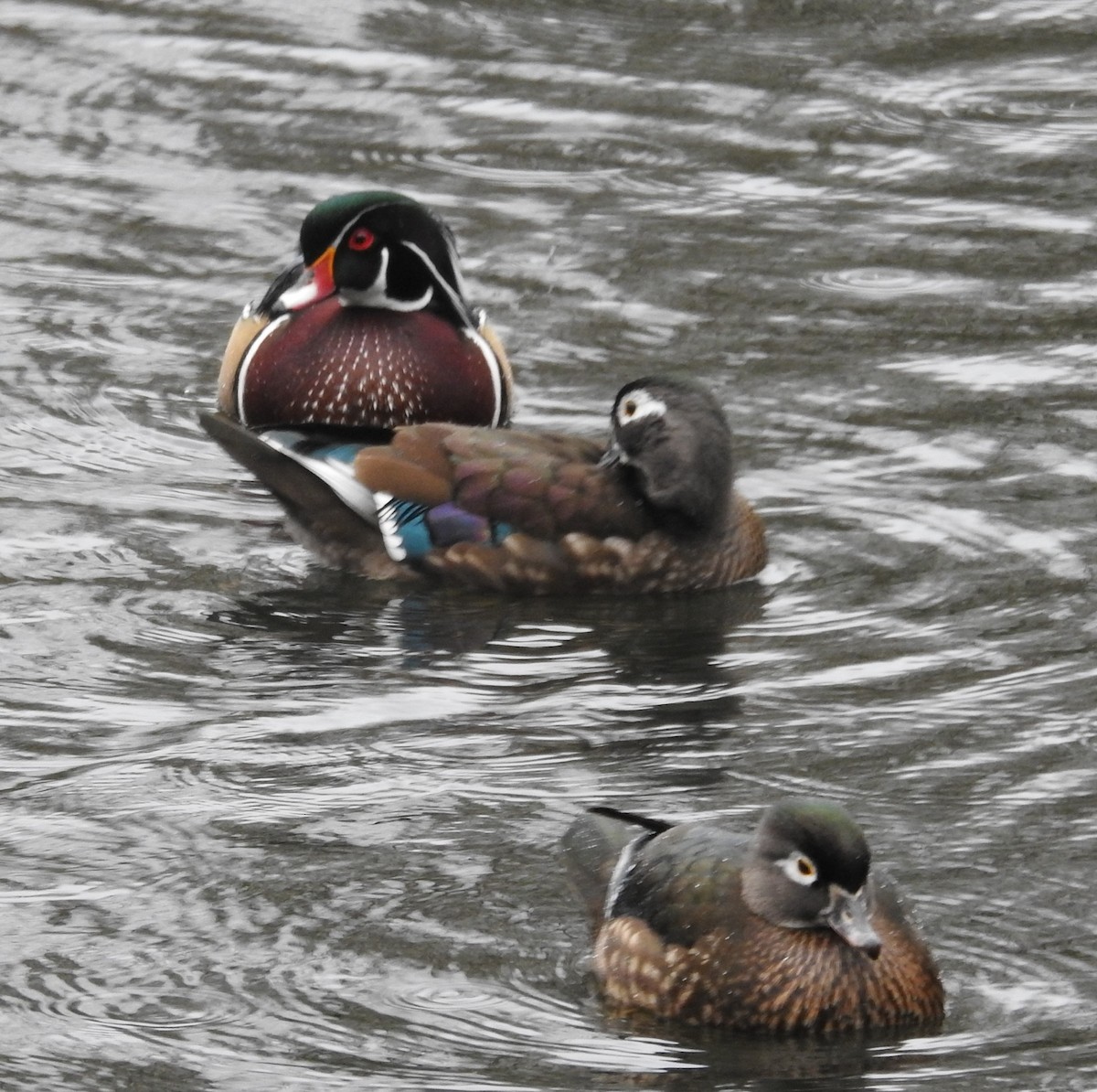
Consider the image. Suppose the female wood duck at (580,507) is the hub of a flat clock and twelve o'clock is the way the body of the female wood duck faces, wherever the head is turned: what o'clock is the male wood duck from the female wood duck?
The male wood duck is roughly at 8 o'clock from the female wood duck.

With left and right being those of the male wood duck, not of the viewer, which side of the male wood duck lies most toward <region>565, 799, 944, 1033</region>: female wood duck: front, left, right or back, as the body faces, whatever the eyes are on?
front

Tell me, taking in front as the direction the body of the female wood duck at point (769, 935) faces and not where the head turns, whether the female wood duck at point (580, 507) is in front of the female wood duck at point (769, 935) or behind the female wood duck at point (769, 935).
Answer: behind

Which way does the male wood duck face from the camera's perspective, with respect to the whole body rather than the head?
toward the camera

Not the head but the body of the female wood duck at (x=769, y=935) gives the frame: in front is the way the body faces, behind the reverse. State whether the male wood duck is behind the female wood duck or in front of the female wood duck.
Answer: behind

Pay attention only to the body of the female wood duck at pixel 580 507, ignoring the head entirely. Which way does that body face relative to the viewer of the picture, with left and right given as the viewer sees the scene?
facing to the right of the viewer

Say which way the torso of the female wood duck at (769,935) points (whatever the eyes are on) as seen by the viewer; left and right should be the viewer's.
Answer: facing the viewer and to the right of the viewer

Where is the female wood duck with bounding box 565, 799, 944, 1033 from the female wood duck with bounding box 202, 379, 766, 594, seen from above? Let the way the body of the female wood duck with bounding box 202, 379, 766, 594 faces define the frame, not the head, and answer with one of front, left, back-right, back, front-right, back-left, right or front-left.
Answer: right

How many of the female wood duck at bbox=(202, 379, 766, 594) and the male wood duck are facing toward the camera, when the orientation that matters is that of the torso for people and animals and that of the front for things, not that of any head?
1

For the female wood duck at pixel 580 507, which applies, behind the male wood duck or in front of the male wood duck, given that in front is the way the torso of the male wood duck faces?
in front

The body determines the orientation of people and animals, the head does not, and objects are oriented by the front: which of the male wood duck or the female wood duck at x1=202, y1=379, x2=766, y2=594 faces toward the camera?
the male wood duck
